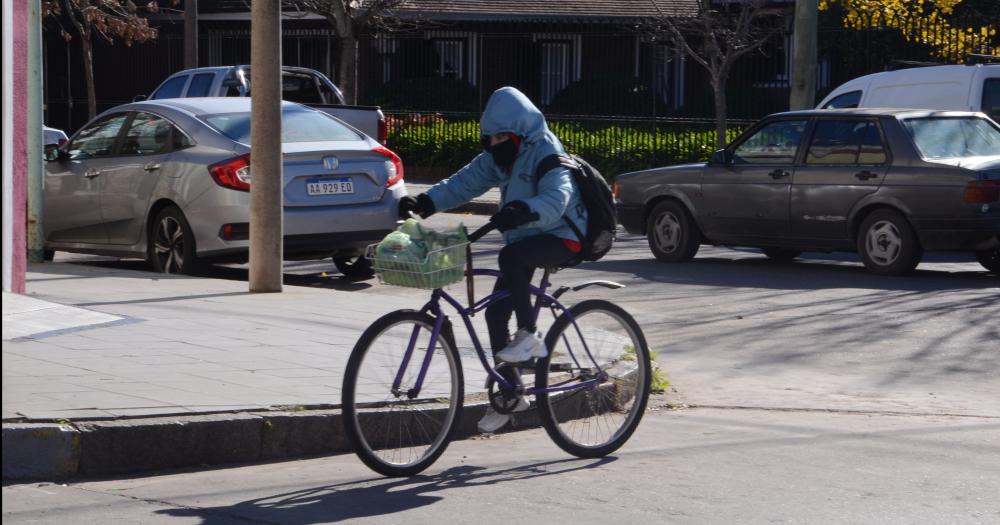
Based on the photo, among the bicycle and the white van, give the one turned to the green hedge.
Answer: the white van

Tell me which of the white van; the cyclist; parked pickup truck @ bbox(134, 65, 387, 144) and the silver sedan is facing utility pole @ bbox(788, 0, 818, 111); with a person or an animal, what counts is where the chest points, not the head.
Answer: the white van

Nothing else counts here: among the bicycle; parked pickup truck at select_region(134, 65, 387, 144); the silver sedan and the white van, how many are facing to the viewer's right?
0

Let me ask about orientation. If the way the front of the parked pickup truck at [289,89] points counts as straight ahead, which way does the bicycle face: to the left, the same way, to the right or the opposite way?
to the left

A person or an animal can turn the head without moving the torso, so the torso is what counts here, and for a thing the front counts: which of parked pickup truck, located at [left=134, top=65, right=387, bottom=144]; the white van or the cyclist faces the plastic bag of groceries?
the cyclist

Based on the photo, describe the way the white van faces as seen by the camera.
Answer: facing away from the viewer and to the left of the viewer

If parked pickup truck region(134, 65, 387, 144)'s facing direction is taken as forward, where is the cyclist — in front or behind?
behind

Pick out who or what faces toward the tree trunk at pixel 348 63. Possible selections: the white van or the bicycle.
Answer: the white van

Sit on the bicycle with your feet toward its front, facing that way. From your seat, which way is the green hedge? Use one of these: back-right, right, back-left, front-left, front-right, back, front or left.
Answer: back-right

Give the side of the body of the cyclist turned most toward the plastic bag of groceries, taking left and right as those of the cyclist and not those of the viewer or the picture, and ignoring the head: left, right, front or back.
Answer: front

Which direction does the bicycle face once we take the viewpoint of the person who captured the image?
facing the viewer and to the left of the viewer

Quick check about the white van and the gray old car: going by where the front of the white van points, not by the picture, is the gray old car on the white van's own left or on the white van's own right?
on the white van's own left

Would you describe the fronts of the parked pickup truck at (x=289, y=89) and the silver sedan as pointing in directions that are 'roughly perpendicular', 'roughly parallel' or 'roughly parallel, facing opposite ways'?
roughly parallel

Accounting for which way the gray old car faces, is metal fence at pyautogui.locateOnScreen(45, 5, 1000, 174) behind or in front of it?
in front

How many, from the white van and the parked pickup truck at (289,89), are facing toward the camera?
0

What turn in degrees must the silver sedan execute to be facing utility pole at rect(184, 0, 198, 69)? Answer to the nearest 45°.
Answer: approximately 45° to its right
